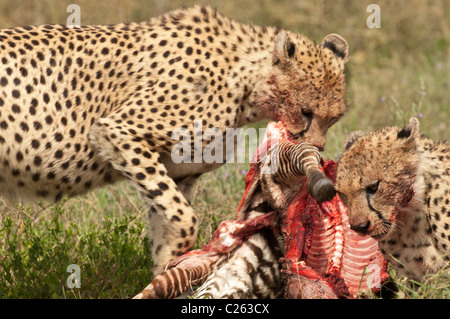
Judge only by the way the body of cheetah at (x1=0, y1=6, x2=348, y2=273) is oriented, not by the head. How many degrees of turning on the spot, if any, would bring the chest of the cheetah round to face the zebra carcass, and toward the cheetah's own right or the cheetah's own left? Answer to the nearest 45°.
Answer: approximately 45° to the cheetah's own right

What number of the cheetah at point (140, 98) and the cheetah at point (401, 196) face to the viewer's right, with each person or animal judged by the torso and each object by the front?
1

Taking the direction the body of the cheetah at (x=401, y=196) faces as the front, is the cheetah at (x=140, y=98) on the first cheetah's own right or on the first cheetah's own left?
on the first cheetah's own right

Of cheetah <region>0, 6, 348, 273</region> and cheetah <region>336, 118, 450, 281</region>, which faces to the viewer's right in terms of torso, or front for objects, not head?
cheetah <region>0, 6, 348, 273</region>

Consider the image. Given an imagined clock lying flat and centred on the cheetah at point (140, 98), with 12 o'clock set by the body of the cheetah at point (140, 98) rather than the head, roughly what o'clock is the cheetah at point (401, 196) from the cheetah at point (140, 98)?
the cheetah at point (401, 196) is roughly at 1 o'clock from the cheetah at point (140, 98).

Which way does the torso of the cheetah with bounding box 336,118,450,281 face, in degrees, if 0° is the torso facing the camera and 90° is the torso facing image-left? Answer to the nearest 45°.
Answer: approximately 45°

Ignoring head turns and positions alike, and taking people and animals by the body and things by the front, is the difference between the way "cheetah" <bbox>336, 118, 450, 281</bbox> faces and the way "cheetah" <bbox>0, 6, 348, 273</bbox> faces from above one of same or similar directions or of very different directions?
very different directions

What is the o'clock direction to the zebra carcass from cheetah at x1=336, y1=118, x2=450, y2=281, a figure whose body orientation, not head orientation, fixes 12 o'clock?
The zebra carcass is roughly at 1 o'clock from the cheetah.

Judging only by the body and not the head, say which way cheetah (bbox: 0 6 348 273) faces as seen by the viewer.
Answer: to the viewer's right
